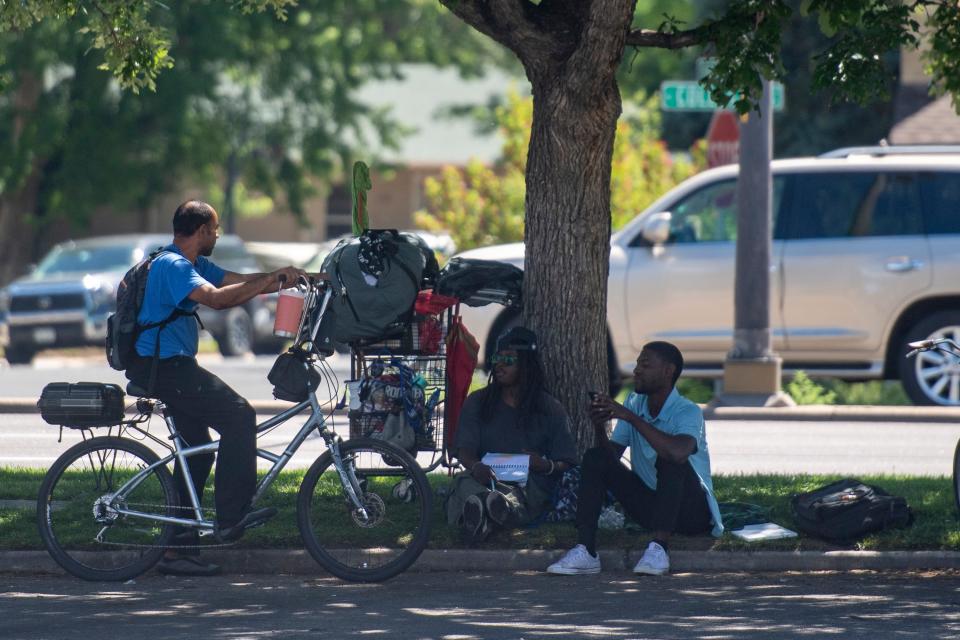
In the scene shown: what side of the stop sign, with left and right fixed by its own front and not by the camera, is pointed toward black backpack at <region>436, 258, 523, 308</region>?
front

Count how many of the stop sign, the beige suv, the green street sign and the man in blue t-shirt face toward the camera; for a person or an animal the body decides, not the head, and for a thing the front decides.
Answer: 2

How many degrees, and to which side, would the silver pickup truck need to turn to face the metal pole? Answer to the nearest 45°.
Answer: approximately 90° to its left

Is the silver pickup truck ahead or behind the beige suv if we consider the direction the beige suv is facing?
ahead

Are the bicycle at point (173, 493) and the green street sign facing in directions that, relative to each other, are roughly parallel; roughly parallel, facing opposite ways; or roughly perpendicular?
roughly perpendicular

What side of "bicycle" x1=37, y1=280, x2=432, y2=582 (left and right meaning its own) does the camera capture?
right

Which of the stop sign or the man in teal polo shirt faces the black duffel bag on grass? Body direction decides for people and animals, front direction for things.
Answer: the stop sign

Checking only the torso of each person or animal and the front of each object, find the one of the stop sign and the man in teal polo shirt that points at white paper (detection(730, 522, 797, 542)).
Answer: the stop sign

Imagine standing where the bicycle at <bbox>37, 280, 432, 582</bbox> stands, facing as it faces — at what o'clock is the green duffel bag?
The green duffel bag is roughly at 11 o'clock from the bicycle.

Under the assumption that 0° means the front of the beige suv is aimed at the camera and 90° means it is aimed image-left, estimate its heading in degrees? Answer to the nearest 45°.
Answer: approximately 90°

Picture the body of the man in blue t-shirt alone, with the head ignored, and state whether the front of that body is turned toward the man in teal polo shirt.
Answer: yes

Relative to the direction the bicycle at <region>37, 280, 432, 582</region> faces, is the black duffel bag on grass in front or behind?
in front

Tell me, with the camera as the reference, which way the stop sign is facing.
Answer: facing the viewer

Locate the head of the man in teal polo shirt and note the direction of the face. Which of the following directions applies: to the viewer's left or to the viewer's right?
to the viewer's left

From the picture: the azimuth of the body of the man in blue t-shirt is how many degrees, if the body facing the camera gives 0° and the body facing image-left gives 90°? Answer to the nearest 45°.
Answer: approximately 270°

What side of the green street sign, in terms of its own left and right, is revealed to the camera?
front
